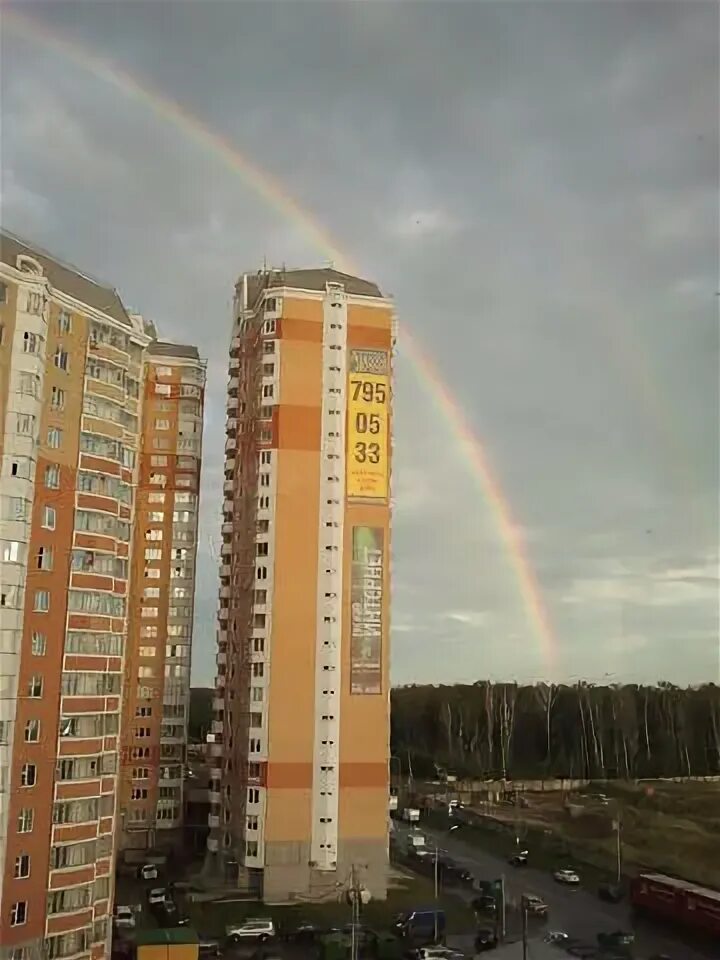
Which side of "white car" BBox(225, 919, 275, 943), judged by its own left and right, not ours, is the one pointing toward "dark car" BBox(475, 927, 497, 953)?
back

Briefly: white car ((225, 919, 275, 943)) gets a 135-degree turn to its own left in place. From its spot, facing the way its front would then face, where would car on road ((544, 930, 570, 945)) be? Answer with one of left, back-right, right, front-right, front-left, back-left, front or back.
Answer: front-left

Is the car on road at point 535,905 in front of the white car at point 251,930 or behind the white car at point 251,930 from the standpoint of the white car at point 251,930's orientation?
behind

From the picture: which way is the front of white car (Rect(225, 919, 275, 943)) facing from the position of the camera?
facing to the left of the viewer

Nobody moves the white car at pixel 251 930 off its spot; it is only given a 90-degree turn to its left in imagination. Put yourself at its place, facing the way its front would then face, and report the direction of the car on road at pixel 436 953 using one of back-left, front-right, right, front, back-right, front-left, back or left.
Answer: left

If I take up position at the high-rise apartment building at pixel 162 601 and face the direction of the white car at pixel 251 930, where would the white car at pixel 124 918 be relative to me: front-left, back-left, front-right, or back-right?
front-right

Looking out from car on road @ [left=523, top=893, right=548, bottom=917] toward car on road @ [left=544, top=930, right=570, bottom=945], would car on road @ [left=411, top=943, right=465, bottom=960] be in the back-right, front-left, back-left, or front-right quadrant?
front-right
